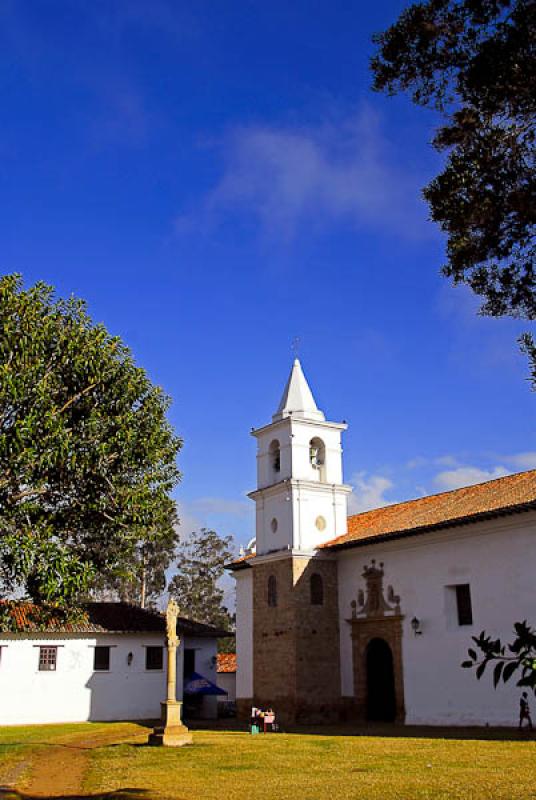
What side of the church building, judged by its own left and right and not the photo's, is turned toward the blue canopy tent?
right

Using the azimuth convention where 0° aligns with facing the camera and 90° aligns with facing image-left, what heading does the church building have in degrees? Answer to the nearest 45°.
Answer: approximately 45°

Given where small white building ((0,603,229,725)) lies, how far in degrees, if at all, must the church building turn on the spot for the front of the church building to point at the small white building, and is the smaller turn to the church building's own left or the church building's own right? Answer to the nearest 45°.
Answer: approximately 45° to the church building's own right

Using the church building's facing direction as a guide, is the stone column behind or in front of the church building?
in front

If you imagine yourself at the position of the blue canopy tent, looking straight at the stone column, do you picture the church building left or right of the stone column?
left

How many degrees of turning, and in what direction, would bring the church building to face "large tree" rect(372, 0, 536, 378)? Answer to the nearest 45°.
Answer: approximately 45° to its left

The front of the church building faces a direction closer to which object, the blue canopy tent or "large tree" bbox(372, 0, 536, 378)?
the large tree
